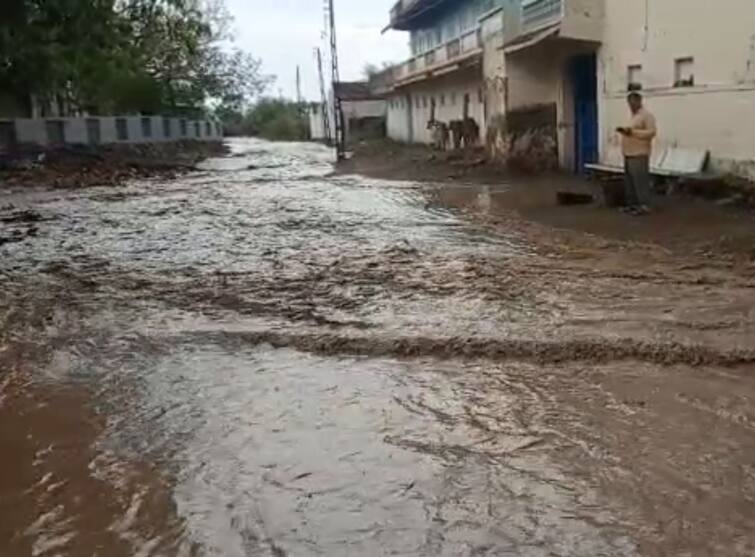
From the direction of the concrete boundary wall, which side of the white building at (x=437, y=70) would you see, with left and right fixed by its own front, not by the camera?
front

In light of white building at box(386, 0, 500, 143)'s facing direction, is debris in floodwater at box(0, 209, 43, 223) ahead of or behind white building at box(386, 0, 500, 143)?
ahead

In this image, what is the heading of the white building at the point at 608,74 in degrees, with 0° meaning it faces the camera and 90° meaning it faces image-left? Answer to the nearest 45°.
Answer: approximately 45°

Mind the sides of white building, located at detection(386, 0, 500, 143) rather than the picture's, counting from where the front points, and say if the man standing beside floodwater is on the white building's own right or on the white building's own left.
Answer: on the white building's own left

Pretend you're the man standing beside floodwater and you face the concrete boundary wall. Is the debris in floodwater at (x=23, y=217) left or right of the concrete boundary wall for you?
left

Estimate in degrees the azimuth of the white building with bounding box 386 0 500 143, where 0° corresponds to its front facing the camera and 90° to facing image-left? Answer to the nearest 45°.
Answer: approximately 45°

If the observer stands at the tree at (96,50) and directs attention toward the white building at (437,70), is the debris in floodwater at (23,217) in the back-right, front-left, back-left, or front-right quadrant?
back-right

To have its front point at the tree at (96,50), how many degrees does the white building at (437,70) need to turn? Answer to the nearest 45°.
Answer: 0° — it already faces it
